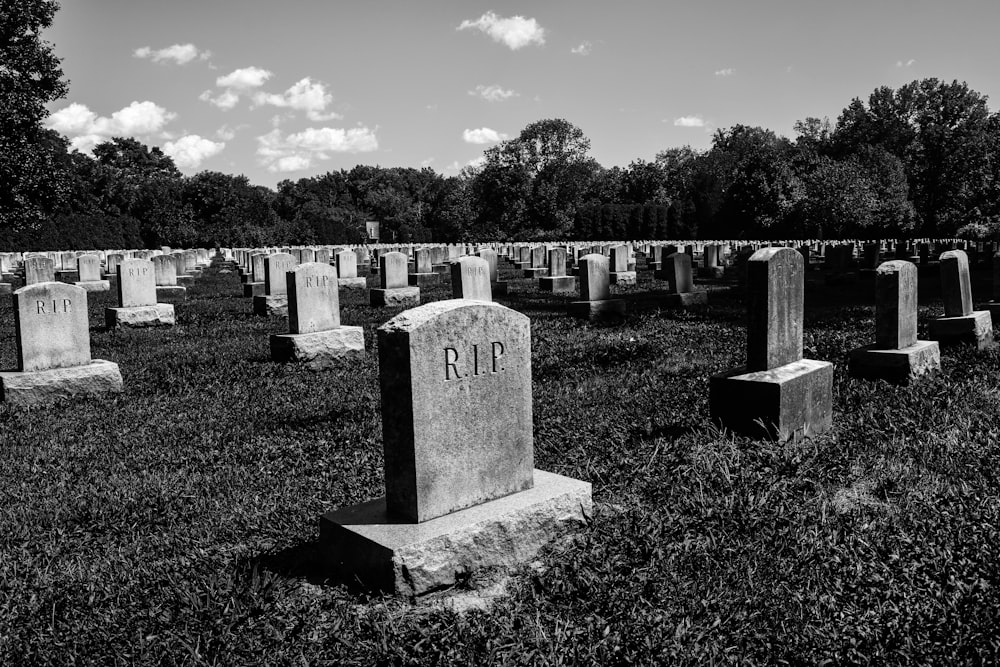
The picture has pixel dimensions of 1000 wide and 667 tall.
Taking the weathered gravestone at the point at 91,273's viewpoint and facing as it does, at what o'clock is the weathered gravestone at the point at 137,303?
the weathered gravestone at the point at 137,303 is roughly at 12 o'clock from the weathered gravestone at the point at 91,273.

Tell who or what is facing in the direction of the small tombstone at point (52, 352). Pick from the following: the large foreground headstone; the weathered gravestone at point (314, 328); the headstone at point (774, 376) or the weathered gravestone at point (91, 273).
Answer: the weathered gravestone at point (91, 273)

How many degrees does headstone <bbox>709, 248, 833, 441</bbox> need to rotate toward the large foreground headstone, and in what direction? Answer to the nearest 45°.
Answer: approximately 90° to its right

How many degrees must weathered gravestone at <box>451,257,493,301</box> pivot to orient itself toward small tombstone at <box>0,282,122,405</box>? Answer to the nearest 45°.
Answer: approximately 90° to its right

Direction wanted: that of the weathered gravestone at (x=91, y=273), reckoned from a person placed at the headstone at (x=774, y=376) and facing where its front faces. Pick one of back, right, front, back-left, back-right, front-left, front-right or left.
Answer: back

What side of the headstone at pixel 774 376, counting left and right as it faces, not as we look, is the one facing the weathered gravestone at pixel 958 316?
left

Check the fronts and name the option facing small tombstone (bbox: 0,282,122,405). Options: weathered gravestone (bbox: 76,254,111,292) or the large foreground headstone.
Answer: the weathered gravestone

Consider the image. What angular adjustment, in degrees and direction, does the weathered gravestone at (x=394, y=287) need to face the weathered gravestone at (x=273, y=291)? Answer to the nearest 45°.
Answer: approximately 90° to its right

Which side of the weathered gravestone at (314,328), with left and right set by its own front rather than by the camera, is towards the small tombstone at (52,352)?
right
